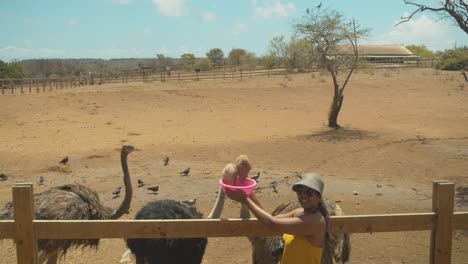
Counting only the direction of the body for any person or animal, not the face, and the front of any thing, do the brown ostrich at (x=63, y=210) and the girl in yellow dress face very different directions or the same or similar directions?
very different directions

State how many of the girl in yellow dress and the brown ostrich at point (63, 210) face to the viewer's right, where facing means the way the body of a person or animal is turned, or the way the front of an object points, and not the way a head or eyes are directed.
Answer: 1

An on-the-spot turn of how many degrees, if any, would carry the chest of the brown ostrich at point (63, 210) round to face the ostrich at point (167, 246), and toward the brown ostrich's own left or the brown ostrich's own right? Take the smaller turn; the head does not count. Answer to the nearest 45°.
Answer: approximately 45° to the brown ostrich's own right

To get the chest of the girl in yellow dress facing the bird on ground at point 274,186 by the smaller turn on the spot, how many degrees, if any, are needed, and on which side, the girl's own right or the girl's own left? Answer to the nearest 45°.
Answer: approximately 90° to the girl's own right

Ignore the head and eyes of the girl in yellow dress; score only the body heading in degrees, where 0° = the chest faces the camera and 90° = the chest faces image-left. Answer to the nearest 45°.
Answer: approximately 90°
